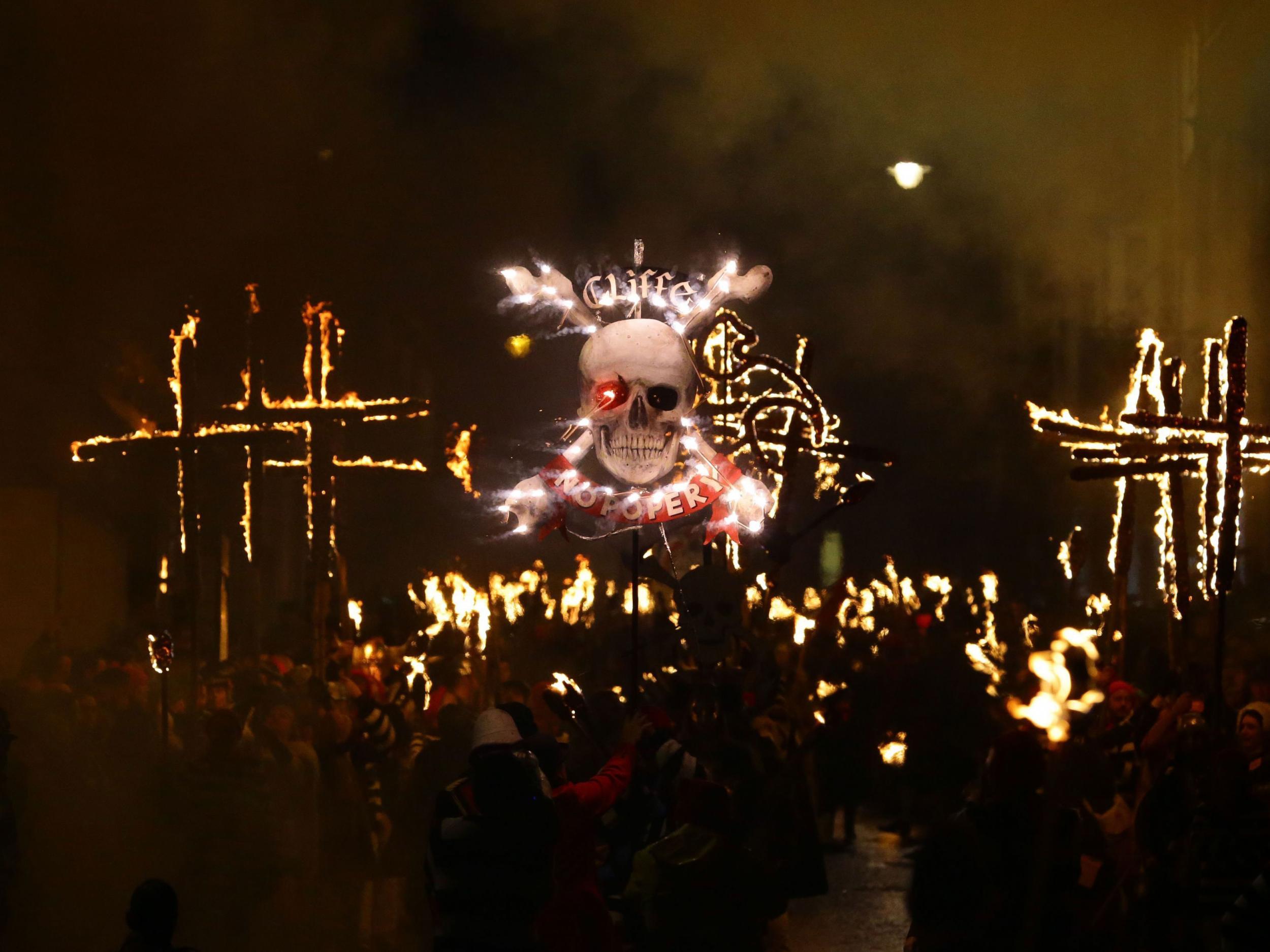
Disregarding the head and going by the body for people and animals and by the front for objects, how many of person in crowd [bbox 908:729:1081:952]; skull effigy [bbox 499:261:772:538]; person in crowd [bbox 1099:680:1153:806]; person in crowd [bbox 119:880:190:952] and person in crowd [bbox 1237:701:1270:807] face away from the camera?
2

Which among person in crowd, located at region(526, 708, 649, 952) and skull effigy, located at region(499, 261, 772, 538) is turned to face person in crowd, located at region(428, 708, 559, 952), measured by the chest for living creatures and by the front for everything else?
the skull effigy

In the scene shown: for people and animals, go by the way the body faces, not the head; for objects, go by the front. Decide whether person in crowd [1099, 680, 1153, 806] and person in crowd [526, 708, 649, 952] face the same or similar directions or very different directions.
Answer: very different directions

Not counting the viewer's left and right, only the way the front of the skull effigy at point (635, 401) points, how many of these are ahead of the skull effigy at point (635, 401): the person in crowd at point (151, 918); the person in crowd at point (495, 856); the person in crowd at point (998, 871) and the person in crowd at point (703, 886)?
4

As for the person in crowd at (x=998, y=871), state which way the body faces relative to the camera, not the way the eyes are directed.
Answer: away from the camera

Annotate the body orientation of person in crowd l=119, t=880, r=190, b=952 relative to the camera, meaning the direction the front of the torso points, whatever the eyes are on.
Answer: away from the camera

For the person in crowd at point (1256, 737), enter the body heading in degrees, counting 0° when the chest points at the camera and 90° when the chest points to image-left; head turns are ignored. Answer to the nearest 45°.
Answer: approximately 45°

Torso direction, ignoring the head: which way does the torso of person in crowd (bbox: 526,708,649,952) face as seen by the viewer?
away from the camera

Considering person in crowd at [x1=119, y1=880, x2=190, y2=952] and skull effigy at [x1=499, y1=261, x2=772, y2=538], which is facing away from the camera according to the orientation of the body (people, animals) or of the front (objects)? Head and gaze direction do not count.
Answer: the person in crowd

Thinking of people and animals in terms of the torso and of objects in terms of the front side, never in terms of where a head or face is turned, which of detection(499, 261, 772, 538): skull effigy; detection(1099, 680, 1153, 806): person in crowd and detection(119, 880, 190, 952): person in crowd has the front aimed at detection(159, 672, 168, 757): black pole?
detection(119, 880, 190, 952): person in crowd

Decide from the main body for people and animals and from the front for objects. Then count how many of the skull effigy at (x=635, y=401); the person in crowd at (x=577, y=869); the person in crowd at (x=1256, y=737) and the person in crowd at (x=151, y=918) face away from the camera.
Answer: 2

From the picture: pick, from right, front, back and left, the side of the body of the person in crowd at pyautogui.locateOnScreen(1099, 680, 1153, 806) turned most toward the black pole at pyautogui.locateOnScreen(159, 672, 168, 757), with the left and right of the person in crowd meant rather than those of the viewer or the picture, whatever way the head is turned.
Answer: right
